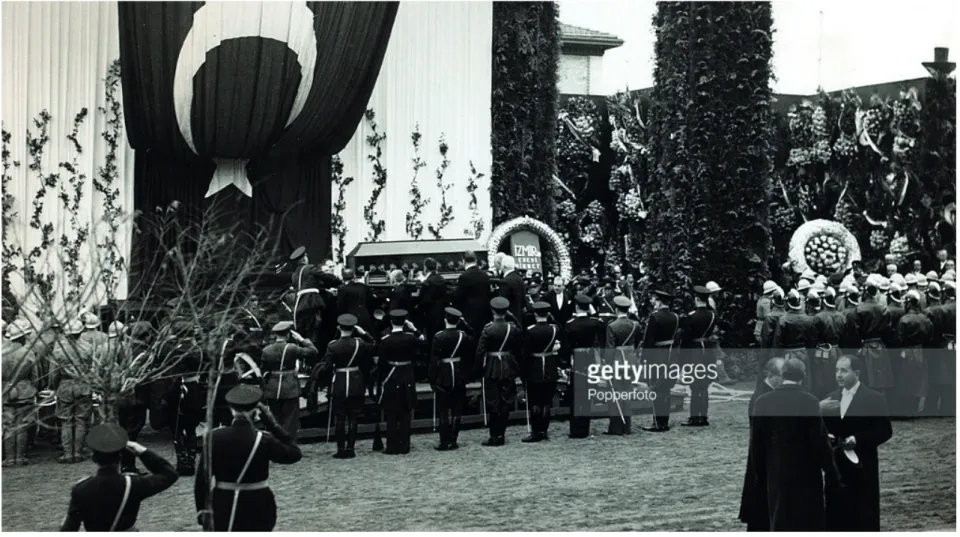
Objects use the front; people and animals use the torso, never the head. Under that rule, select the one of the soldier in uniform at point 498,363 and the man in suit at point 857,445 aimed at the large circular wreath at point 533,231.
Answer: the soldier in uniform

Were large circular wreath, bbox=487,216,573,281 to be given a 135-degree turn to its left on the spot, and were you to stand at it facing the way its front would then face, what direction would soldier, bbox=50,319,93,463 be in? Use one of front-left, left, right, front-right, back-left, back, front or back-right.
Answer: back

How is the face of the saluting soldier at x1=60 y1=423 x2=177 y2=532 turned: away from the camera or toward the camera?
away from the camera

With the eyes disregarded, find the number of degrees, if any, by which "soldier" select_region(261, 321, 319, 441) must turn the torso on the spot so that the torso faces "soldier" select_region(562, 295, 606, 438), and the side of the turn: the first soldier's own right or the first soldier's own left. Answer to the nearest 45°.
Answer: approximately 45° to the first soldier's own right

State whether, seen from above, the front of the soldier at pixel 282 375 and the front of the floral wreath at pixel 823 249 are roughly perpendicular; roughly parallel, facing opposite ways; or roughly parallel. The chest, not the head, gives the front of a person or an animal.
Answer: roughly parallel, facing opposite ways

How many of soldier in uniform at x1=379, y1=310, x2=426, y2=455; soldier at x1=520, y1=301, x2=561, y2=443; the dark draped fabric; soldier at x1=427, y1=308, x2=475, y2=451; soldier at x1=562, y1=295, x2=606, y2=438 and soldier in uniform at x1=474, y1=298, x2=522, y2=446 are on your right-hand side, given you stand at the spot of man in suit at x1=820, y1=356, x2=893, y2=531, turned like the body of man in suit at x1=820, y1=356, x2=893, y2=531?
6

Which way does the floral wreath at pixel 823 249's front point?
toward the camera

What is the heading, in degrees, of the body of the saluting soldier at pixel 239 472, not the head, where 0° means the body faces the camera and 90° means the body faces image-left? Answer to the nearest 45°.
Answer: approximately 180°

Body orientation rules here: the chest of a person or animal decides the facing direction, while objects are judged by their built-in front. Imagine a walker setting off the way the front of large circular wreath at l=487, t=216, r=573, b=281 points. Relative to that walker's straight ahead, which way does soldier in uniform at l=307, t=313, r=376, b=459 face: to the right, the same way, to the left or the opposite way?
the opposite way

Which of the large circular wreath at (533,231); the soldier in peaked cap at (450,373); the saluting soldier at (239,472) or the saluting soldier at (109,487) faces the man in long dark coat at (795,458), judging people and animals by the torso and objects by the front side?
the large circular wreath

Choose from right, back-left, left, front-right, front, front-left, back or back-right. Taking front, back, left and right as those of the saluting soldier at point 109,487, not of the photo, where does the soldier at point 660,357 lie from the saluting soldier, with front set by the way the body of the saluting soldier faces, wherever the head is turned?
front-right

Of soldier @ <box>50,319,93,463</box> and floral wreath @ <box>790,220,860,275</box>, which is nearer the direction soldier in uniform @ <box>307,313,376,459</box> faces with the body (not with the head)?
the floral wreath

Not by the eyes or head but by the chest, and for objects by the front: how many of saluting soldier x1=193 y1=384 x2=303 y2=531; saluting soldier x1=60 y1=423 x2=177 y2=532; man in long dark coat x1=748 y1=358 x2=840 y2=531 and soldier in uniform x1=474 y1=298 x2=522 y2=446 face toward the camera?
0

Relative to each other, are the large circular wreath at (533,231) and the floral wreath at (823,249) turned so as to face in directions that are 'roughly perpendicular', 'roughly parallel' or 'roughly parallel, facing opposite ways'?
roughly parallel

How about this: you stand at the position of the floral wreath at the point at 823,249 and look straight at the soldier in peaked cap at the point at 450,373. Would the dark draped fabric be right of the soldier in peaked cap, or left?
right

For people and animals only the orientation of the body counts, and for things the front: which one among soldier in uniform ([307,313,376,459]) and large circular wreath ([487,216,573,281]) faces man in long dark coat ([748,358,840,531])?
the large circular wreath

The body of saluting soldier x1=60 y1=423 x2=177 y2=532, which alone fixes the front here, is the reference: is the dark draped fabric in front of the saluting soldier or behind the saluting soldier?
in front

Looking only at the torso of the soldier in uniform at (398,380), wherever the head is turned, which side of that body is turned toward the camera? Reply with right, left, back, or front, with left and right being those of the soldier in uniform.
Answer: back

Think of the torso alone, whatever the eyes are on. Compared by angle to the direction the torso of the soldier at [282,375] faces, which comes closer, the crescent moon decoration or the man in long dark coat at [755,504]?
the crescent moon decoration

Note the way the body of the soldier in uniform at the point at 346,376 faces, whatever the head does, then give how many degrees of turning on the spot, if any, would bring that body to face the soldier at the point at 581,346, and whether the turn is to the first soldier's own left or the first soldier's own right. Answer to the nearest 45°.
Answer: approximately 90° to the first soldier's own right

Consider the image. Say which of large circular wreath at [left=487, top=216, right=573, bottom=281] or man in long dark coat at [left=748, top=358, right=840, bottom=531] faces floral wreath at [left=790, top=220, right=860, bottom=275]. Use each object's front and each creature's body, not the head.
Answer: the man in long dark coat

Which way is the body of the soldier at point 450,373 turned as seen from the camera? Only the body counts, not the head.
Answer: away from the camera
